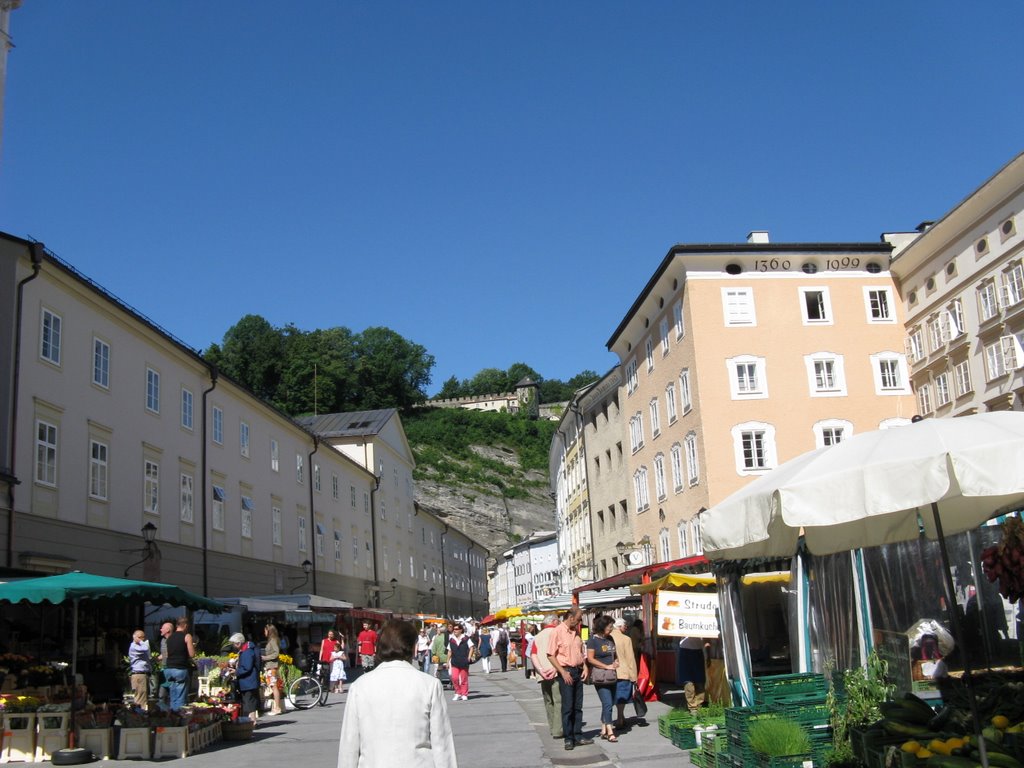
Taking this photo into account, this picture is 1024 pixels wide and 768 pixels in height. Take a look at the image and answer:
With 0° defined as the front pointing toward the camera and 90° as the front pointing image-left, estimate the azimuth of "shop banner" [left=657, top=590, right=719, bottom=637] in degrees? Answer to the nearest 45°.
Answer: approximately 0°

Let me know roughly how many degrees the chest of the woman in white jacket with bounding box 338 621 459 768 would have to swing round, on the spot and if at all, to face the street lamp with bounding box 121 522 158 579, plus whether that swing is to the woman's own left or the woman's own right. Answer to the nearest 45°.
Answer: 0° — they already face it

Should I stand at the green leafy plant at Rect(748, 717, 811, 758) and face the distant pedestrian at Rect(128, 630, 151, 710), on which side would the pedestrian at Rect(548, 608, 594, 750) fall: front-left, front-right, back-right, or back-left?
front-right

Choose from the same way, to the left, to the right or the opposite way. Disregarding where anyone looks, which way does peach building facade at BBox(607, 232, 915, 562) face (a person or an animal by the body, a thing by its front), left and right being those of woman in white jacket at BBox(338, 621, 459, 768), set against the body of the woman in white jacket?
the opposite way

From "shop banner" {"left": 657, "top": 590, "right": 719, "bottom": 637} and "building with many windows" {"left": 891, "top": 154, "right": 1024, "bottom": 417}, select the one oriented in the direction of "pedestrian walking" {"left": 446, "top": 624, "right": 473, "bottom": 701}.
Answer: the building with many windows

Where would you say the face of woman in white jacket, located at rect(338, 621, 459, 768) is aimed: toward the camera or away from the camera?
away from the camera

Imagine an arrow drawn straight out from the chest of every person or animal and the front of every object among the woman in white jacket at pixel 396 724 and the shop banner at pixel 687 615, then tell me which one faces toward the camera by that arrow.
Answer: the shop banner

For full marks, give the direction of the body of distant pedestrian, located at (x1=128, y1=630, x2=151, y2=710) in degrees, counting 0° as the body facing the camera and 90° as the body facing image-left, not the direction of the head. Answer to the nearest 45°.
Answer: approximately 315°

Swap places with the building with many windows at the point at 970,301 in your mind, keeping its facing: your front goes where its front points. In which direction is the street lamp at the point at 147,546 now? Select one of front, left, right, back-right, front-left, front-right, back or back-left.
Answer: front

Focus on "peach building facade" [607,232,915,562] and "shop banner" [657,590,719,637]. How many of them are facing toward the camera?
2

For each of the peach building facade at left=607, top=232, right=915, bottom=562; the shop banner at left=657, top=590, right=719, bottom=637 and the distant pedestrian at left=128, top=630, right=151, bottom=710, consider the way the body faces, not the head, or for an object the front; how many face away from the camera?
0

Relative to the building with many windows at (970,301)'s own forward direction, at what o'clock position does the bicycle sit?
The bicycle is roughly at 12 o'clock from the building with many windows.

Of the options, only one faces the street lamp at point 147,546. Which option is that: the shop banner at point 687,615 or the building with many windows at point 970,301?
the building with many windows

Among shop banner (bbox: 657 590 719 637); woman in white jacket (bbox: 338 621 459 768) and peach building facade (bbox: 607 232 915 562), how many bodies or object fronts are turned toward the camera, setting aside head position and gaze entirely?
2

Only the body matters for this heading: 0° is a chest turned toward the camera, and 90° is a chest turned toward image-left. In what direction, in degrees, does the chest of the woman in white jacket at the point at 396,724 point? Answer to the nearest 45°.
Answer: approximately 180°

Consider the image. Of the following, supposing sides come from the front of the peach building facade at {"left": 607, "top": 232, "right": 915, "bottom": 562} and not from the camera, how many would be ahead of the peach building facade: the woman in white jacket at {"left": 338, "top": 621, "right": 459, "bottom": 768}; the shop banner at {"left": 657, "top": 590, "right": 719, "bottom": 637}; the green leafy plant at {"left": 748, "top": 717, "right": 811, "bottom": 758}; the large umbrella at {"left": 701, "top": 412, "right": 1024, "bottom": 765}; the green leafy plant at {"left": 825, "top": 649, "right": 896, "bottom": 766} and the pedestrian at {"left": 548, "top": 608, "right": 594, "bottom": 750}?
6

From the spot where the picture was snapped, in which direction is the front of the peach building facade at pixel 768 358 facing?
facing the viewer

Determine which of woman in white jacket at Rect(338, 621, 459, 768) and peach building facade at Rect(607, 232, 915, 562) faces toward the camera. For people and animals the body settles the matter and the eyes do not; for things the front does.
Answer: the peach building facade

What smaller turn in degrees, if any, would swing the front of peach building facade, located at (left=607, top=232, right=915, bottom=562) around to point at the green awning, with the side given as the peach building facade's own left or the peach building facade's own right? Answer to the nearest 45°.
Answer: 0° — it already faces it
